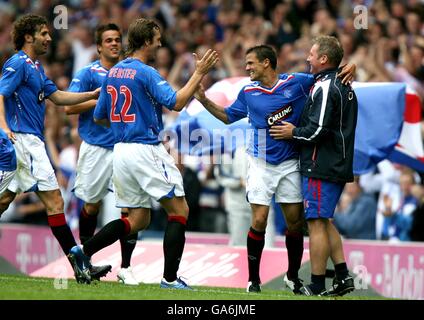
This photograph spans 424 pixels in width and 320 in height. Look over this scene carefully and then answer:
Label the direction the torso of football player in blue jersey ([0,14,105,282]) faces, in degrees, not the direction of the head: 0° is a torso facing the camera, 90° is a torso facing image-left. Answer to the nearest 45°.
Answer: approximately 270°

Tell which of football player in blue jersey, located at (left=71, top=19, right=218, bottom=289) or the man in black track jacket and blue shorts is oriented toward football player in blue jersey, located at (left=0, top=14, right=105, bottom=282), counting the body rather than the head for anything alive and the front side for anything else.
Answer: the man in black track jacket and blue shorts

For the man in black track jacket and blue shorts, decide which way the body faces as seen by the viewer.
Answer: to the viewer's left

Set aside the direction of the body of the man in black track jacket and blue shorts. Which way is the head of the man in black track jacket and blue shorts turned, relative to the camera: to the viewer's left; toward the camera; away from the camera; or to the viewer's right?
to the viewer's left

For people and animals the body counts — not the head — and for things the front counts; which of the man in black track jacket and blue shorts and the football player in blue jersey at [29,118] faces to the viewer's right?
the football player in blue jersey
